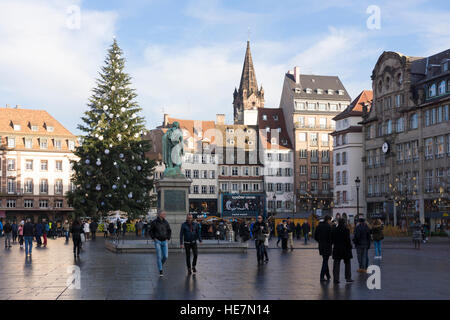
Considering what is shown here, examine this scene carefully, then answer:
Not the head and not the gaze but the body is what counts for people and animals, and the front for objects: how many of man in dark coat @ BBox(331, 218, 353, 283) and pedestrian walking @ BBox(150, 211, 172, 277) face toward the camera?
1

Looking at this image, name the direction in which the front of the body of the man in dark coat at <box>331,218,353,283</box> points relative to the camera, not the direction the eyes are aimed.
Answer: away from the camera

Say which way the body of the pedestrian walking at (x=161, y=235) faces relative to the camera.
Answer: toward the camera

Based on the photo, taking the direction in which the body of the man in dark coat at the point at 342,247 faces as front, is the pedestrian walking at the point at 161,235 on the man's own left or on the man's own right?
on the man's own left

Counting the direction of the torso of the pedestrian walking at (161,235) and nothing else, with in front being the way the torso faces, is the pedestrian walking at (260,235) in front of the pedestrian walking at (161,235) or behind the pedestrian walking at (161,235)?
behind

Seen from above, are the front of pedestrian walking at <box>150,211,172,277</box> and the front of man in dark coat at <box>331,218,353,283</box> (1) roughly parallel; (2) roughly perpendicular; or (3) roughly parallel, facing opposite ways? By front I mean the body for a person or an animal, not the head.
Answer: roughly parallel, facing opposite ways
